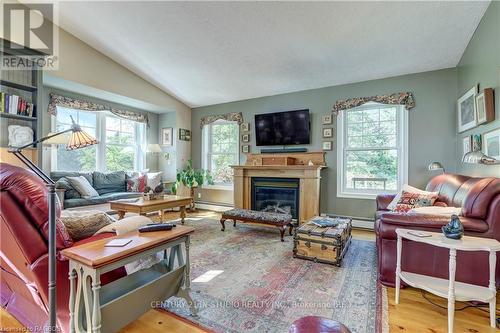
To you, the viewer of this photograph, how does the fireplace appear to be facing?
facing the viewer and to the left of the viewer

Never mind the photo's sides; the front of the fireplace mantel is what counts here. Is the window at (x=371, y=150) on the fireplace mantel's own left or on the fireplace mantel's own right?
on the fireplace mantel's own left

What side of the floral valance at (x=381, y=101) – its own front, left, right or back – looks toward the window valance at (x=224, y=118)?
right

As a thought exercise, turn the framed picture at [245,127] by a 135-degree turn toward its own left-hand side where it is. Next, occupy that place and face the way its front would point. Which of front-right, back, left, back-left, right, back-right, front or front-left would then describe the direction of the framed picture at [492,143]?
front-right

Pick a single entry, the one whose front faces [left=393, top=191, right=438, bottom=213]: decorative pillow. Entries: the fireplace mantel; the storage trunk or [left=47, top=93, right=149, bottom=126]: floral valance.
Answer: the floral valance

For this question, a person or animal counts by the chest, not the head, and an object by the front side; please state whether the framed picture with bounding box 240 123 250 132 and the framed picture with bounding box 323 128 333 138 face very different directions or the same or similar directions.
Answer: same or similar directions

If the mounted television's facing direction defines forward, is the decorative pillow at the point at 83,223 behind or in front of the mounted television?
in front

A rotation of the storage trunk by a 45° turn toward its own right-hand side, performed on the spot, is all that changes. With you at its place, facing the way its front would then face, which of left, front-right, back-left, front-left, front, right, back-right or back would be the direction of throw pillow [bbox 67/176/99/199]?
front-right

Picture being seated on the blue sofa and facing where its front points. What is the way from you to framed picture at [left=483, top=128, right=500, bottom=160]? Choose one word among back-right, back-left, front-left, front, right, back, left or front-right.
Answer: front

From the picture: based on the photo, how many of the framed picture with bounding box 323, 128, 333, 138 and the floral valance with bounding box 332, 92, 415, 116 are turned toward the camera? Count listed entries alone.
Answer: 2

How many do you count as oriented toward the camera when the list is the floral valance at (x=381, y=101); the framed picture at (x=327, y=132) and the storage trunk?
3

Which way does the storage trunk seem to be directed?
toward the camera

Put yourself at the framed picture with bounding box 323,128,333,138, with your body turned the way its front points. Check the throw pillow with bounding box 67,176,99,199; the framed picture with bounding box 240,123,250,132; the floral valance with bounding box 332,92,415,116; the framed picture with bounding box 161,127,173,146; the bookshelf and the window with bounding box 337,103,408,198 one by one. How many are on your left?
2

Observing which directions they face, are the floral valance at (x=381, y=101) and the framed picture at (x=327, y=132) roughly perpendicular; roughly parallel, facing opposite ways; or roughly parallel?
roughly parallel

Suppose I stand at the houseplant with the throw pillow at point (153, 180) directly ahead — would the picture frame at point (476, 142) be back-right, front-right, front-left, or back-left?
back-left

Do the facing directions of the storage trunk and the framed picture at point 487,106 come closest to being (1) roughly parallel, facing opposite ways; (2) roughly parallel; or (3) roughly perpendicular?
roughly perpendicular

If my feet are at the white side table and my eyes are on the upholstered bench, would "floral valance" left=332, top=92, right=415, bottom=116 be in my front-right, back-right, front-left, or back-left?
front-right

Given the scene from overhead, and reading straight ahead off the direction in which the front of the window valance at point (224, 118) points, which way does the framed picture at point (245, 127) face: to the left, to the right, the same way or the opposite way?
the same way

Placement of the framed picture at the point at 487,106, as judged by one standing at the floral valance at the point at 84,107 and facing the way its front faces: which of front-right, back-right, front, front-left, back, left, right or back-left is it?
front

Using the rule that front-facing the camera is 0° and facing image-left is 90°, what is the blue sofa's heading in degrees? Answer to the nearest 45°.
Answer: approximately 315°
